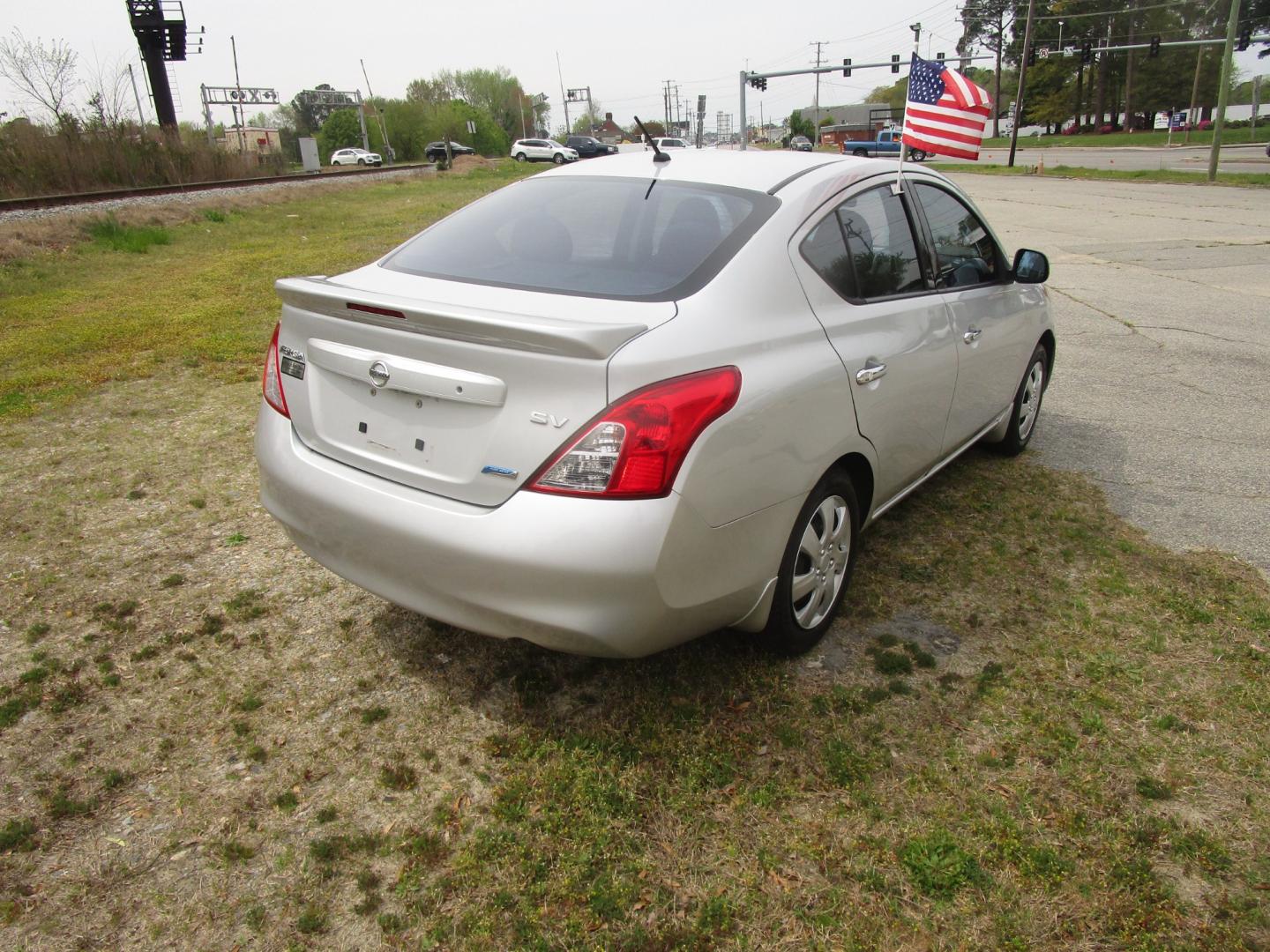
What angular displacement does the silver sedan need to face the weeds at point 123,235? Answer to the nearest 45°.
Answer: approximately 90° to its left

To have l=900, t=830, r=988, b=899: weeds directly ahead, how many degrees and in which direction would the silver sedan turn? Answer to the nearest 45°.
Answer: approximately 90° to its right

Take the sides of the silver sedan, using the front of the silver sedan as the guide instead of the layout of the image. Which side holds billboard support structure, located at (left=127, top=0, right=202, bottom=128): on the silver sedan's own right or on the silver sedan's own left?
on the silver sedan's own left

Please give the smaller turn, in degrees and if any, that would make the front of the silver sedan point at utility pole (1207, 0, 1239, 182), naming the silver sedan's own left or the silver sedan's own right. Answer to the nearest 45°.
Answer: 0° — it already faces it

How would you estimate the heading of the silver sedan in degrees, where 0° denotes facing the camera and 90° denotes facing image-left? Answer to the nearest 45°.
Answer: approximately 225°

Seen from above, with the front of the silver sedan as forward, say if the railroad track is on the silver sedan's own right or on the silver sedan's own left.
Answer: on the silver sedan's own left

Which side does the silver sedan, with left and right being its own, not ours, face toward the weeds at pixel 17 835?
back

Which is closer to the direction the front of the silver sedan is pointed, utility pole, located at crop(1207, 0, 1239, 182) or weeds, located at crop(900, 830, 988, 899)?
the utility pole
